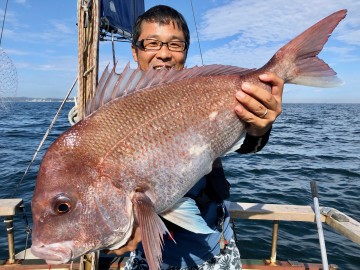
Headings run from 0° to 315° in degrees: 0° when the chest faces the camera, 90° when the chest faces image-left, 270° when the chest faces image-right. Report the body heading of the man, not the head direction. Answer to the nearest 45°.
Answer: approximately 0°
